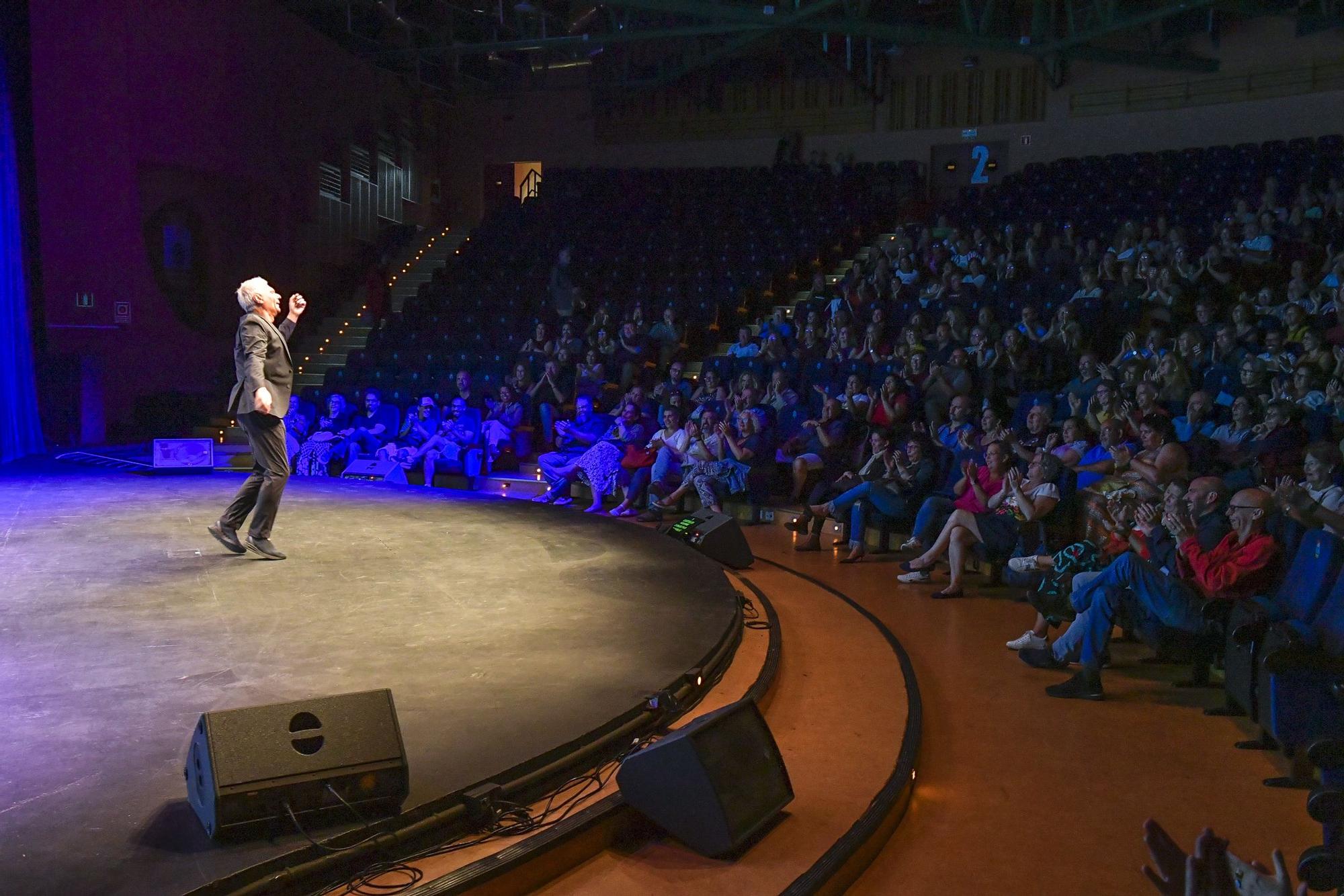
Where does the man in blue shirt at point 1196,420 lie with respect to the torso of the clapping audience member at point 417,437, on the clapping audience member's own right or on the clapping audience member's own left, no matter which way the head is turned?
on the clapping audience member's own left

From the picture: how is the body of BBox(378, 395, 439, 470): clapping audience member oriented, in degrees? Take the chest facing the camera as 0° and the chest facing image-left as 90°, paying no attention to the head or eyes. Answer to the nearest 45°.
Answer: approximately 45°

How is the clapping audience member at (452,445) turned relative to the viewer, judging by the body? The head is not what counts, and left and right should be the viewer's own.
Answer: facing the viewer and to the left of the viewer

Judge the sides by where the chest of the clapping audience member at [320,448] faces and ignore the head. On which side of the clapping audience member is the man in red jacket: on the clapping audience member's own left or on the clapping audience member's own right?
on the clapping audience member's own left

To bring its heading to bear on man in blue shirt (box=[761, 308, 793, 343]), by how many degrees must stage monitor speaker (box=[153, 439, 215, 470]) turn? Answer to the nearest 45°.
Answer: approximately 90° to its left

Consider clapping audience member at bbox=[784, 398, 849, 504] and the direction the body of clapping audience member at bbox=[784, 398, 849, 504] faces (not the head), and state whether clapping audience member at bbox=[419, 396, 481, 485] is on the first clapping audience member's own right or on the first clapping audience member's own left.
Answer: on the first clapping audience member's own right

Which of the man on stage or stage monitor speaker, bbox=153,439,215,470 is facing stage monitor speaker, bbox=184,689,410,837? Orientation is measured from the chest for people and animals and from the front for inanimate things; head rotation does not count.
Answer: stage monitor speaker, bbox=153,439,215,470

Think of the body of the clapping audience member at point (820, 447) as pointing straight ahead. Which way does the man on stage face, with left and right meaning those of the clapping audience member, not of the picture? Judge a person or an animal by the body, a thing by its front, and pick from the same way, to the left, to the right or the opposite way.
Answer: the opposite way

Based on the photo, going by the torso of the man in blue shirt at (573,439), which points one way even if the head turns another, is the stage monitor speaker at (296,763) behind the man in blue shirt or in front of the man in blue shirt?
in front

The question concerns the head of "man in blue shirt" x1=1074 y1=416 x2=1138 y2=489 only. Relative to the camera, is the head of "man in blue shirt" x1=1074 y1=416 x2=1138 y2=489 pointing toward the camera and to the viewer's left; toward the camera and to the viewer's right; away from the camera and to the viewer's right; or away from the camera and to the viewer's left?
toward the camera and to the viewer's left

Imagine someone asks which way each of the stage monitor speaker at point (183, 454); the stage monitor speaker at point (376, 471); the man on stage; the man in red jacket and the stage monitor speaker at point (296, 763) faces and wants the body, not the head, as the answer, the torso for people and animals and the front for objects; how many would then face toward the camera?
2
